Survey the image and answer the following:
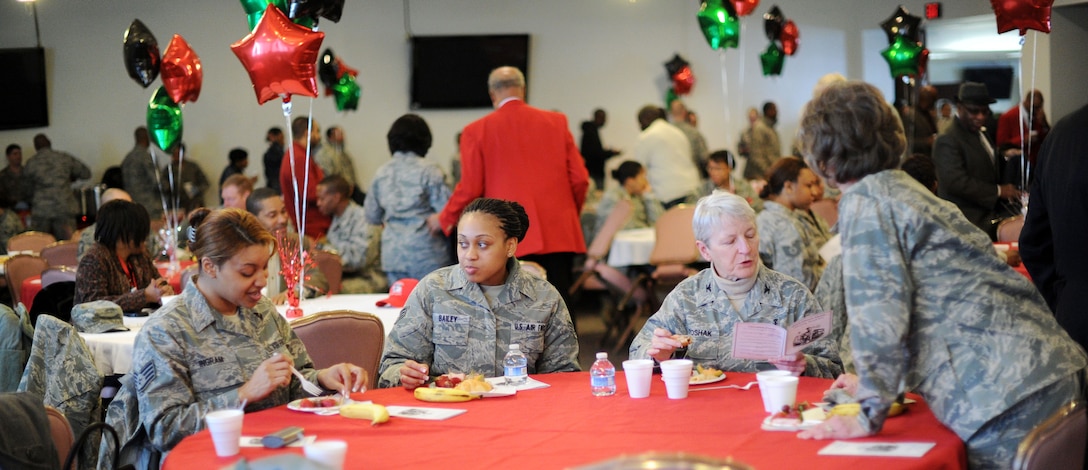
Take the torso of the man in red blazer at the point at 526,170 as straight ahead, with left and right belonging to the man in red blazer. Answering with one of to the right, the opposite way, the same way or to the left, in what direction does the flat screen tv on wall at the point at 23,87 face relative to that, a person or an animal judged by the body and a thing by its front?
the opposite way

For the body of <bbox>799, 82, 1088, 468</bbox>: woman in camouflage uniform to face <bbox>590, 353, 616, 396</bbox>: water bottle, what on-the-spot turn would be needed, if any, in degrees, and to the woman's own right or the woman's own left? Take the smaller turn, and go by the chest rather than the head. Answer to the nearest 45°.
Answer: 0° — they already face it

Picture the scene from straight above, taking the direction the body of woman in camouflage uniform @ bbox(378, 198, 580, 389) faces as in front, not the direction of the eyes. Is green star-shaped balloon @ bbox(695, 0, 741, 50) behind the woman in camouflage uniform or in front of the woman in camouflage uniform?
behind

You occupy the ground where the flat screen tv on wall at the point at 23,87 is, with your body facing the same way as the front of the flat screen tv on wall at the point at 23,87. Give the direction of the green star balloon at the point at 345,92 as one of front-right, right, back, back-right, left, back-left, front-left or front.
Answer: front-left

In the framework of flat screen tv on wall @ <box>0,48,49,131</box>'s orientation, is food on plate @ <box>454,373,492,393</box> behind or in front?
in front

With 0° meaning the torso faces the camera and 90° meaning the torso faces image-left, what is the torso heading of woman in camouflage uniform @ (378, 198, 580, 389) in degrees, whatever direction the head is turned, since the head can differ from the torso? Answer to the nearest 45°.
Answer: approximately 0°

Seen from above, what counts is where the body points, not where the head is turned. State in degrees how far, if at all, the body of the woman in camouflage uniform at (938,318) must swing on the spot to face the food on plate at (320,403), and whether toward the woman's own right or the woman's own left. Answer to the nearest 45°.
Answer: approximately 45° to the woman's own left

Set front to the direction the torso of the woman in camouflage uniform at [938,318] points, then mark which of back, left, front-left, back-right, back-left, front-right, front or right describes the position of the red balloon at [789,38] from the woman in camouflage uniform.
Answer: front-right

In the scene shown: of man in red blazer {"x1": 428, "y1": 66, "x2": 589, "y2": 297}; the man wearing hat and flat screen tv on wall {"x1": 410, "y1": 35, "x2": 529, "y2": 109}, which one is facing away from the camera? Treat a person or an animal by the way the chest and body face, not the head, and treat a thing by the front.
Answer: the man in red blazer

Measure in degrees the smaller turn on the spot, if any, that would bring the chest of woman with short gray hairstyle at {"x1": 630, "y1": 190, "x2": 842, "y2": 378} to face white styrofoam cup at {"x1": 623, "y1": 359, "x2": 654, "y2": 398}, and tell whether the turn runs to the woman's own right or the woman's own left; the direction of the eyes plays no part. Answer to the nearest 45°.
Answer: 0° — they already face it

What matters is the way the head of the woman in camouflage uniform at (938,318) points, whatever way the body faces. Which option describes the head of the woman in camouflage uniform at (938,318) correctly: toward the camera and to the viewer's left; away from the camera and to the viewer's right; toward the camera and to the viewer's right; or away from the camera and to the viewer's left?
away from the camera and to the viewer's left

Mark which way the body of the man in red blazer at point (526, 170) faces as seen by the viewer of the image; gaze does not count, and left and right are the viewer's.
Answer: facing away from the viewer

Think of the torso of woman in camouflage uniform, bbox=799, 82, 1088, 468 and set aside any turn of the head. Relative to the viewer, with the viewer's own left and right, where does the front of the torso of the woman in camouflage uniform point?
facing away from the viewer and to the left of the viewer

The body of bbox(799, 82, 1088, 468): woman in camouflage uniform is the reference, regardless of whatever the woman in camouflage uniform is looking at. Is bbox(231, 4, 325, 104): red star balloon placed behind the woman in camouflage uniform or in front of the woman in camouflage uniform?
in front
